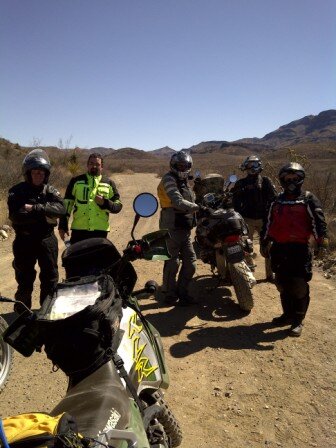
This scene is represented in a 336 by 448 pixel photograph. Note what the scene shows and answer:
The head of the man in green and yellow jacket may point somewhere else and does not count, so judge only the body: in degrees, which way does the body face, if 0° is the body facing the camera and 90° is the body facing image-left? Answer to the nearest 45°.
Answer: approximately 0°

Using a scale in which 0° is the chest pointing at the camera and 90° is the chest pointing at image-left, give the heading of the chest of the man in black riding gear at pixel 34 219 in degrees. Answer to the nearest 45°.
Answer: approximately 0°

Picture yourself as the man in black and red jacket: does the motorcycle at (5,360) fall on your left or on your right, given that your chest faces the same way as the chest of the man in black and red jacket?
on your right

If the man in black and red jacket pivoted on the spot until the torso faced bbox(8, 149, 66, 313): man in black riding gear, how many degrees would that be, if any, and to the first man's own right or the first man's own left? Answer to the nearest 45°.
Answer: approximately 90° to the first man's own right

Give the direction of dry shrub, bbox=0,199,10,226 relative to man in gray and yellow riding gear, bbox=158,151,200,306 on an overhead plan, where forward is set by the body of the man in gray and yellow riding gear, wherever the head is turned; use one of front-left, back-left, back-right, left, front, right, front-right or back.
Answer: back

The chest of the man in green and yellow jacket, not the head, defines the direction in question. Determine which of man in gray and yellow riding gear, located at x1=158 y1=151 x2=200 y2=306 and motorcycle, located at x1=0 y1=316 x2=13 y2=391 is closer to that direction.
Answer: the motorcycle

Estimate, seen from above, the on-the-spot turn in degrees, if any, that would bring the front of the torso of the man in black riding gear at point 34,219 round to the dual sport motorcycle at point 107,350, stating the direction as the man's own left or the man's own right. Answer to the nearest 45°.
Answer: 0° — they already face it

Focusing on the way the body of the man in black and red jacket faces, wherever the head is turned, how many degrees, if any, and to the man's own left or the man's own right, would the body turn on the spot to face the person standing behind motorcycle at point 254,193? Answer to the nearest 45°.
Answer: approximately 180°
